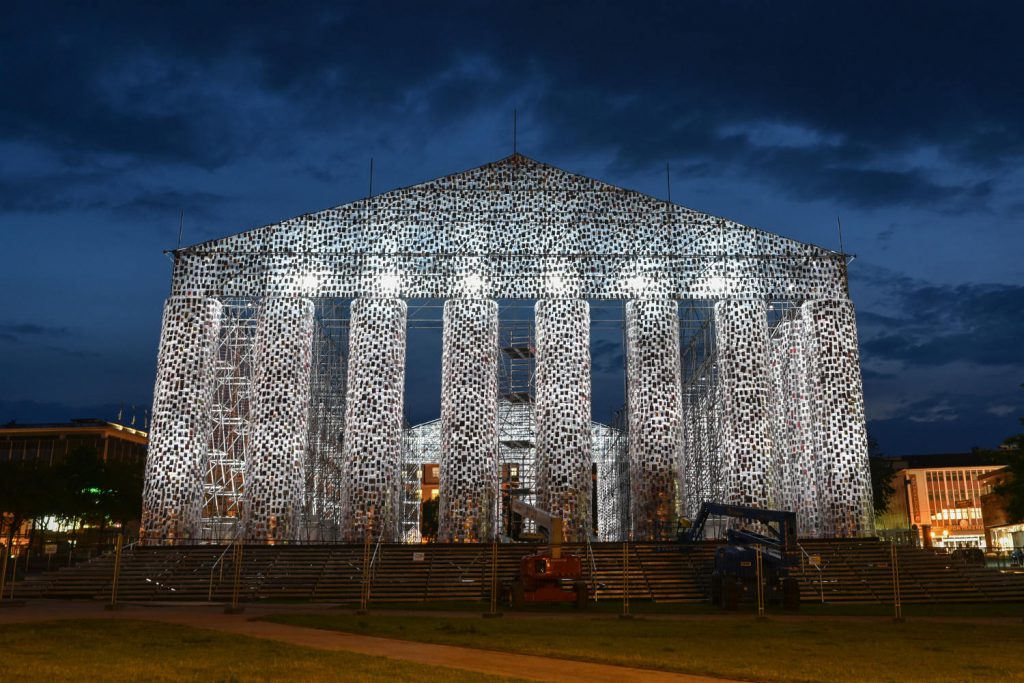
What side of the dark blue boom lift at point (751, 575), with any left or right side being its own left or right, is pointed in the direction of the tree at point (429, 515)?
right

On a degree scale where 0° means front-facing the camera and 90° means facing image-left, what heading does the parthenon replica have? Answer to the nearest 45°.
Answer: approximately 0°

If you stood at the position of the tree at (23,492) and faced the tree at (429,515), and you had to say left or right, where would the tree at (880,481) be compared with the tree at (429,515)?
right

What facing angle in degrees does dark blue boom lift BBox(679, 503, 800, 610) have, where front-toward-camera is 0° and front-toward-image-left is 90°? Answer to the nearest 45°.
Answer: approximately 45°

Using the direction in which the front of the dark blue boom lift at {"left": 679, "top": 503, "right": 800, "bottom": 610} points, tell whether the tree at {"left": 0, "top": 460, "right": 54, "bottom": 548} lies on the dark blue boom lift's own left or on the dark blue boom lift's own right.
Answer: on the dark blue boom lift's own right

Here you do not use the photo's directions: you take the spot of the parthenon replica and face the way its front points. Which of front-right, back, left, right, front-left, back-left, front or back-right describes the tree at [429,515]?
back

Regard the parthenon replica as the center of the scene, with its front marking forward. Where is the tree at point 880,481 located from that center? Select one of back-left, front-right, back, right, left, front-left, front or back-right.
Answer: back-left

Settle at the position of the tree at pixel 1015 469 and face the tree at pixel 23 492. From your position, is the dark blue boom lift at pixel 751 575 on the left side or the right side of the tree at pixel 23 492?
left
